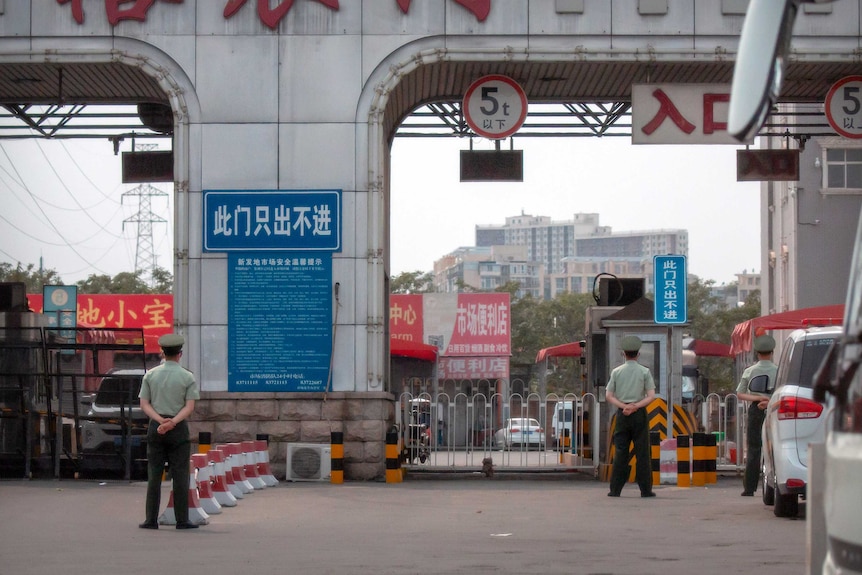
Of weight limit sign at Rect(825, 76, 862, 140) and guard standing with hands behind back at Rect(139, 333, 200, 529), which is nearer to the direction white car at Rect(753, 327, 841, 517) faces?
the weight limit sign

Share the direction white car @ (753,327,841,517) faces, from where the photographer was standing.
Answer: facing away from the viewer

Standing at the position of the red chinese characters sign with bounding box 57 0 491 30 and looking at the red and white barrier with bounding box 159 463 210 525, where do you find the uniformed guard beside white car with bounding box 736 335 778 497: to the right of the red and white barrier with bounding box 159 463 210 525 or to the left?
left

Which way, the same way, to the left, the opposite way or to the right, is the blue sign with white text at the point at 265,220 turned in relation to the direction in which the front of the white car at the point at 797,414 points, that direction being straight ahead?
the opposite way

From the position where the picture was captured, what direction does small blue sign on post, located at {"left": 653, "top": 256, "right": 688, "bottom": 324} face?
facing the viewer

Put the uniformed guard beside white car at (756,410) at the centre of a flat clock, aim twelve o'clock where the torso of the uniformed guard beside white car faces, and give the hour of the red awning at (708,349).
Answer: The red awning is roughly at 12 o'clock from the uniformed guard beside white car.

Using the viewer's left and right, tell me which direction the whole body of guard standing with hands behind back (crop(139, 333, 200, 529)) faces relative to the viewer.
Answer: facing away from the viewer

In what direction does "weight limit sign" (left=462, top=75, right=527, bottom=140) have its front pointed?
toward the camera

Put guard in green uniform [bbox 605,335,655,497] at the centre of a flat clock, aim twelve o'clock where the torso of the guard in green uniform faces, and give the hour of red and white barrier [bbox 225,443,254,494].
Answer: The red and white barrier is roughly at 9 o'clock from the guard in green uniform.

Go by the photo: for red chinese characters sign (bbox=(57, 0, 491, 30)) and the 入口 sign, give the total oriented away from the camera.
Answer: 0

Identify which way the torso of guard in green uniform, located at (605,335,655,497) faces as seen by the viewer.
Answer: away from the camera

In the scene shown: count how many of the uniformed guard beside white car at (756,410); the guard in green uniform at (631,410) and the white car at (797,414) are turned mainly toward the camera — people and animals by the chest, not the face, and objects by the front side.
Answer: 0

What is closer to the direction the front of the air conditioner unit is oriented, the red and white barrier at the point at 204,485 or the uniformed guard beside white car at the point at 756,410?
the red and white barrier

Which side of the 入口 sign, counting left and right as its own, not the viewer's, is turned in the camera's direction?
front

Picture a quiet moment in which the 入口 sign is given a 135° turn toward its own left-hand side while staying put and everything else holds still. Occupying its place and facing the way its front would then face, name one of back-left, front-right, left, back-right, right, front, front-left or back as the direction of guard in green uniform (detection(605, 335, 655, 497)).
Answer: back-right

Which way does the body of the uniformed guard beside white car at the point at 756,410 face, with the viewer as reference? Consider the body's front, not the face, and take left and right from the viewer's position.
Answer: facing away from the viewer

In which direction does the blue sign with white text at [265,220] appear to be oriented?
toward the camera

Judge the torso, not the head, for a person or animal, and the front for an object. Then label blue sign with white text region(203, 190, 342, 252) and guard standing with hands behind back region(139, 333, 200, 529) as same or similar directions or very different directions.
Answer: very different directions
